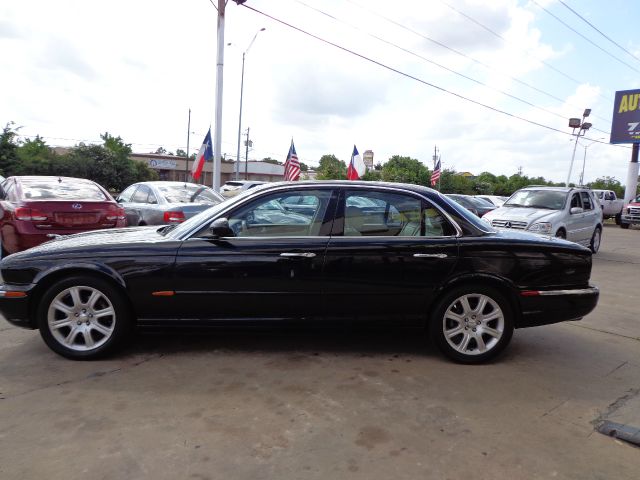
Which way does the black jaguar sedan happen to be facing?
to the viewer's left

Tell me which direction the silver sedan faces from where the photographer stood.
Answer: facing away from the viewer and to the left of the viewer

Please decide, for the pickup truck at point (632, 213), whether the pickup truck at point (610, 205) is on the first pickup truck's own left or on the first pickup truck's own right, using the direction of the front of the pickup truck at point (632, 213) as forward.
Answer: on the first pickup truck's own right

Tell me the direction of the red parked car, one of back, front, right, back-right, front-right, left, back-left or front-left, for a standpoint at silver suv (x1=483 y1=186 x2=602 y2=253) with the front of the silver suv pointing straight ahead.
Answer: front

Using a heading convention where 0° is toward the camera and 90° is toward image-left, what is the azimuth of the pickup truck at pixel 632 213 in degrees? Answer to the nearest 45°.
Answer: approximately 45°

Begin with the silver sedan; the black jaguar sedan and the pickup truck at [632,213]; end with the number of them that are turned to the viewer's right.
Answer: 0

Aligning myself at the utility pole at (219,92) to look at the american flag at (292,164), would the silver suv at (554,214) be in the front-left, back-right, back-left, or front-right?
front-right

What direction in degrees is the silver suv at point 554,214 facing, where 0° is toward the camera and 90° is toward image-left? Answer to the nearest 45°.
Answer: approximately 45°

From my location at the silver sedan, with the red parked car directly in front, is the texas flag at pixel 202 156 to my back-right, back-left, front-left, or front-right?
back-right

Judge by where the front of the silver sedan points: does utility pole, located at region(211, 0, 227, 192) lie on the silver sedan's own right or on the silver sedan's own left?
on the silver sedan's own right

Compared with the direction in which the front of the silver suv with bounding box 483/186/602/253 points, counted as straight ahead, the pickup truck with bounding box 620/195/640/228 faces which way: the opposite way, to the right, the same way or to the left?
the same way
